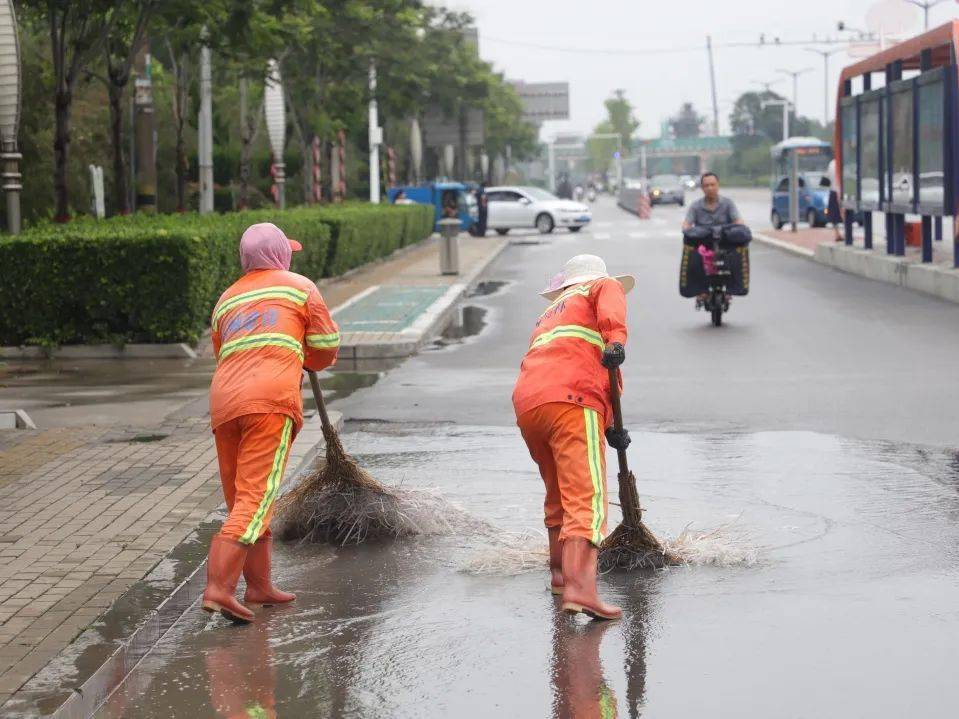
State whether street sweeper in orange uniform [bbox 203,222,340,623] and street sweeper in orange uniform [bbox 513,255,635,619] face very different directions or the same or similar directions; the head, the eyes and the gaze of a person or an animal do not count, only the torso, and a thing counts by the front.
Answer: same or similar directions

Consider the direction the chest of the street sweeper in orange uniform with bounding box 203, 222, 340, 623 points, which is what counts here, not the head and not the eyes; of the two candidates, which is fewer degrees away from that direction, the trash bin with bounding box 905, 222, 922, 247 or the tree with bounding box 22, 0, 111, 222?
the trash bin

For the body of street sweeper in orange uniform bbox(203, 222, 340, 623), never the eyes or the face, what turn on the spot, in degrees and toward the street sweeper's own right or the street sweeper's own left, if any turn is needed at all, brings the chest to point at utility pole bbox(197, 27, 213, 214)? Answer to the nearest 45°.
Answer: approximately 45° to the street sweeper's own left

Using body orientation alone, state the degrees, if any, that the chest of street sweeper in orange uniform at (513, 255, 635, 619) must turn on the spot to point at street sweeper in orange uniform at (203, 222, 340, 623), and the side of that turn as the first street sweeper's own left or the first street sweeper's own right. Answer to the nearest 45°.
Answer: approximately 135° to the first street sweeper's own left

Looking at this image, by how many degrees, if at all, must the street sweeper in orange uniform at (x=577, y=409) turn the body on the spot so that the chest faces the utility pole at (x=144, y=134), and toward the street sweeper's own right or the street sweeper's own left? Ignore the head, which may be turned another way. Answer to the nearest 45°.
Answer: approximately 45° to the street sweeper's own left

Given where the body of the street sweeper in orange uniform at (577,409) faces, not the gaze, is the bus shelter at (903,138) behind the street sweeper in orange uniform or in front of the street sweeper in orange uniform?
in front

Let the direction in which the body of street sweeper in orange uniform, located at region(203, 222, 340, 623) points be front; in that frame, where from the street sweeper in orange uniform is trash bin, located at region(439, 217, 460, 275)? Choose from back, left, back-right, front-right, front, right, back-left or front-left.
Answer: front-left

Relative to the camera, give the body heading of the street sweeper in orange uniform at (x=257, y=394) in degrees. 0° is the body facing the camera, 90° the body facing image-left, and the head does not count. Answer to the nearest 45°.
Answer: approximately 225°

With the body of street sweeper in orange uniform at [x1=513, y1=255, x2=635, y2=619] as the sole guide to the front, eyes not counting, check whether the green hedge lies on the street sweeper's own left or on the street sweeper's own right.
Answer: on the street sweeper's own left

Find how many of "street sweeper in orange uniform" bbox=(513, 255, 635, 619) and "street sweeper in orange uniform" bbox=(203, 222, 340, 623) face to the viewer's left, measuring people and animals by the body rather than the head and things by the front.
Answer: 0

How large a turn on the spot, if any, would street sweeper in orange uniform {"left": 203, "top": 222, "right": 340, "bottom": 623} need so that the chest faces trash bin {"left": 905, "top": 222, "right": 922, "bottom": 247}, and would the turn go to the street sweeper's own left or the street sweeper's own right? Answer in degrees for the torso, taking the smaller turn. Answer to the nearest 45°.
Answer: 0° — they already face it

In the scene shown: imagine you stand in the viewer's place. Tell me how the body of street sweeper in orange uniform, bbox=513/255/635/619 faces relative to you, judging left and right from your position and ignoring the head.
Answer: facing away from the viewer and to the right of the viewer

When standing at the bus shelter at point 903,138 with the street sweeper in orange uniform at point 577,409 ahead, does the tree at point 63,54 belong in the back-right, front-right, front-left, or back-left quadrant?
front-right
